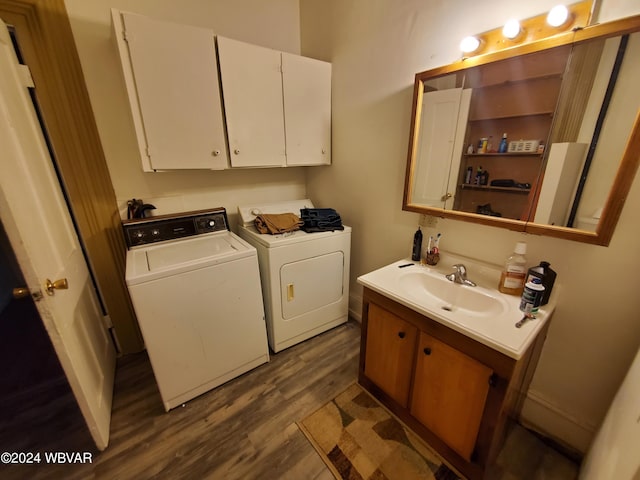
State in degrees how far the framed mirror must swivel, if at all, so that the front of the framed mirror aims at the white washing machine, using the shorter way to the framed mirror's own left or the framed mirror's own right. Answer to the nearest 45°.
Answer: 0° — it already faces it

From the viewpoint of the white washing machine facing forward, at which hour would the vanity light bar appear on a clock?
The vanity light bar is roughly at 10 o'clock from the white washing machine.

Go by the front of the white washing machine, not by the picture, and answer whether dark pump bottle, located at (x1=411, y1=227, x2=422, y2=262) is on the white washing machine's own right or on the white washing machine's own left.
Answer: on the white washing machine's own left

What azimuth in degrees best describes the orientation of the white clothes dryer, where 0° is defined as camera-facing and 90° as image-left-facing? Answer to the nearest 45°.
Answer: approximately 315°

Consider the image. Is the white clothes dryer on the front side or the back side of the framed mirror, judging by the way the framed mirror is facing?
on the front side
